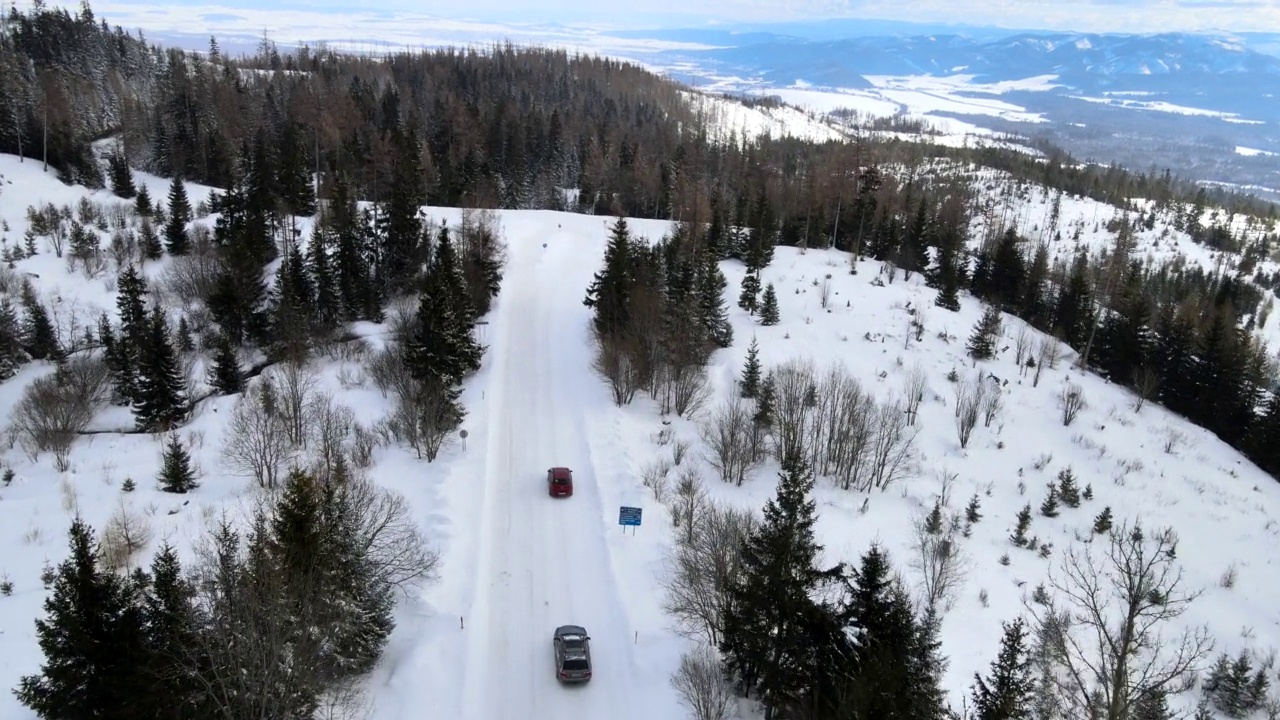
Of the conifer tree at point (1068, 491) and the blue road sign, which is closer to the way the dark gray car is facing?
the blue road sign

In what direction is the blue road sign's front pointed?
toward the camera

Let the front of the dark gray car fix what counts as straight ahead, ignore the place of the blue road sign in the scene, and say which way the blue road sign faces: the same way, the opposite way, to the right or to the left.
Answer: the opposite way

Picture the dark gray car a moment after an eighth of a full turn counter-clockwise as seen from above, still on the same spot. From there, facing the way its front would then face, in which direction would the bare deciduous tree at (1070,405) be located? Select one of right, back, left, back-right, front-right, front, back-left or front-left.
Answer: right

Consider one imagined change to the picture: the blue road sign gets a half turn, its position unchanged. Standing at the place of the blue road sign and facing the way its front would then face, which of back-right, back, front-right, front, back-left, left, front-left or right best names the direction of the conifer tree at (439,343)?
front-left

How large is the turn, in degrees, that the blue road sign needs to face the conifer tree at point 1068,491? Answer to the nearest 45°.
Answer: approximately 135° to its left

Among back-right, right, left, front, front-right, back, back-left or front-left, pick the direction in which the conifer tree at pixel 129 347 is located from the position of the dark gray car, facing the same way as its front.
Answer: front-left

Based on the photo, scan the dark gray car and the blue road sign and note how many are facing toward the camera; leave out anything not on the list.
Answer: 1

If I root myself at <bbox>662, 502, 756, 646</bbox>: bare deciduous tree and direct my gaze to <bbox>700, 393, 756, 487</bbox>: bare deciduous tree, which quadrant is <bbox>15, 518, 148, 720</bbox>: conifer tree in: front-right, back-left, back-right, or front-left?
back-left

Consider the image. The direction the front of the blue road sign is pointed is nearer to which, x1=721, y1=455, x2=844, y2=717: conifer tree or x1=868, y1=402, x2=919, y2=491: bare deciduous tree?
the conifer tree

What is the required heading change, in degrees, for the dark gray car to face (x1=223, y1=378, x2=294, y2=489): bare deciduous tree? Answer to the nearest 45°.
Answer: approximately 45° to its left

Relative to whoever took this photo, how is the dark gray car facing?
facing away from the viewer

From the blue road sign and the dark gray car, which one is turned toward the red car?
the dark gray car

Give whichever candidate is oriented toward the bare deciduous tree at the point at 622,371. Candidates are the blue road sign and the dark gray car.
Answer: the dark gray car

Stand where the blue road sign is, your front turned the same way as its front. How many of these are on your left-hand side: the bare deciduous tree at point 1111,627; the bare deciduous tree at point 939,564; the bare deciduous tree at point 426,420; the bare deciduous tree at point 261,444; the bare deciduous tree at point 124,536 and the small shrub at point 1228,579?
3
